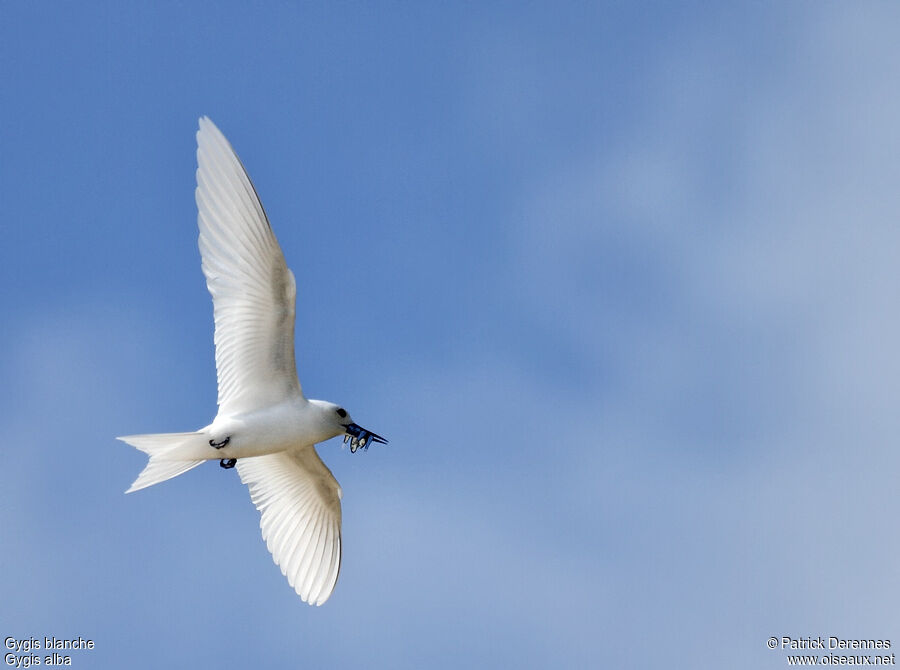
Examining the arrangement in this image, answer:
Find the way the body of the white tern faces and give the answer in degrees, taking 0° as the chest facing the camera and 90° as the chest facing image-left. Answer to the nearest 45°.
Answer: approximately 270°
